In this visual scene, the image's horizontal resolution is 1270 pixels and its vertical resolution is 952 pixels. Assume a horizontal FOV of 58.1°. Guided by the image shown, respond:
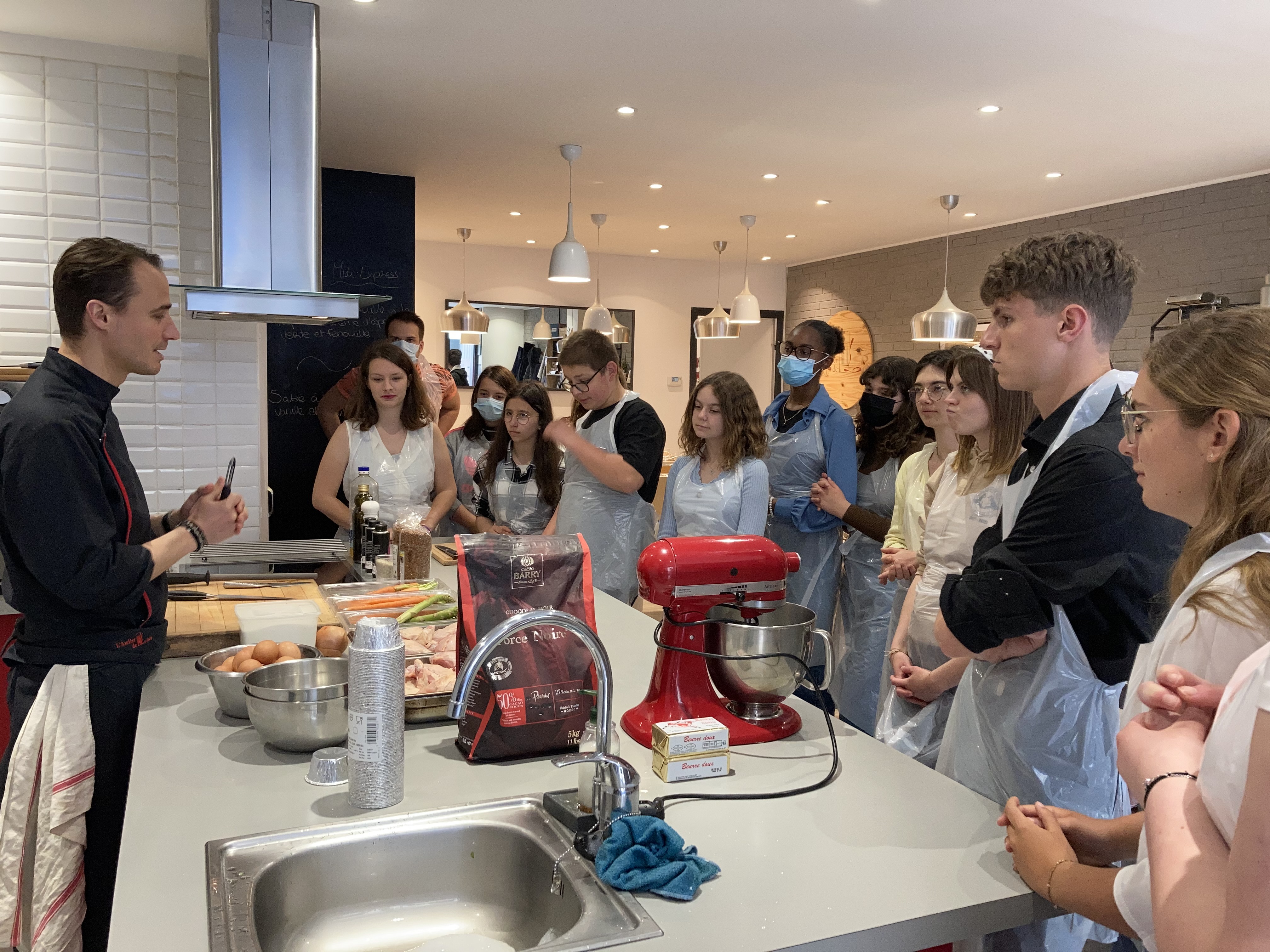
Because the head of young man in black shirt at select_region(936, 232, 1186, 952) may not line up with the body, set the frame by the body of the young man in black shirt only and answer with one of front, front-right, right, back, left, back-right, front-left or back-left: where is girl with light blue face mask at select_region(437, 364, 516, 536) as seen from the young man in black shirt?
front-right

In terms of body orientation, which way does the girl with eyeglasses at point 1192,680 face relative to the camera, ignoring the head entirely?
to the viewer's left

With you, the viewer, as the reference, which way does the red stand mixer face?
facing to the right of the viewer

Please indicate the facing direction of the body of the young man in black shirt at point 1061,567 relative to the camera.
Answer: to the viewer's left

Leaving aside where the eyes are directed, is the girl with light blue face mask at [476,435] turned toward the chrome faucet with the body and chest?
yes

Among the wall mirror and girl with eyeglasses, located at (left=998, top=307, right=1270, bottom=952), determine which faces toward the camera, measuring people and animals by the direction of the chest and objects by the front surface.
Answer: the wall mirror

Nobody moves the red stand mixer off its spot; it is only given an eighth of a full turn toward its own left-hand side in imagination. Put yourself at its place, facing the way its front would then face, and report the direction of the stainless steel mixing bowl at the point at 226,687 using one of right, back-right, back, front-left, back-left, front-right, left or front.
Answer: back-left

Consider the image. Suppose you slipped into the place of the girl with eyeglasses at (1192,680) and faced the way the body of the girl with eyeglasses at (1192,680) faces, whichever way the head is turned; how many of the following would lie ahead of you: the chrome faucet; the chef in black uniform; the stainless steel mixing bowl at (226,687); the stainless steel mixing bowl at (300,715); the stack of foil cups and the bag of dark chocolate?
6

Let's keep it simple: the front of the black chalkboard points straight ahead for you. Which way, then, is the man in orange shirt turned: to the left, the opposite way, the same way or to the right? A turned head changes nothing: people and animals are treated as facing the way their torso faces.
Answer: the same way

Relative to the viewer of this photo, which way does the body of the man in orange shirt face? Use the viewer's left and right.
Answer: facing the viewer

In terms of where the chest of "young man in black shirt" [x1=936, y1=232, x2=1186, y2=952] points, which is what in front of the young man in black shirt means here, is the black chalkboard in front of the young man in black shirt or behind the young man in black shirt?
in front

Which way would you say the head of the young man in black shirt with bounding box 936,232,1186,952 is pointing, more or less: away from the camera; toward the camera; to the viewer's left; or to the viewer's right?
to the viewer's left

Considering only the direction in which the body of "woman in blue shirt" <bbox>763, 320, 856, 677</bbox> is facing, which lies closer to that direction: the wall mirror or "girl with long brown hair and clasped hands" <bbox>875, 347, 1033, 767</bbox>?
the girl with long brown hair and clasped hands

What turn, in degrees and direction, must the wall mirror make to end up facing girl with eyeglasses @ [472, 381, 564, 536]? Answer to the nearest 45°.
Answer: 0° — it already faces them

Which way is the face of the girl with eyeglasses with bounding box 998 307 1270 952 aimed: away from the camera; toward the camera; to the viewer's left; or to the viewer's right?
to the viewer's left

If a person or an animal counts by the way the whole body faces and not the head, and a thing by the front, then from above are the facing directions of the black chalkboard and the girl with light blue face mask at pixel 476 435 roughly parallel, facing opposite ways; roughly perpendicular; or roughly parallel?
roughly parallel

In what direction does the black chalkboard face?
toward the camera

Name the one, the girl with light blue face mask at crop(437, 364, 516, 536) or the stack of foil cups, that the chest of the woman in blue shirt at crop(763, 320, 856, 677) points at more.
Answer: the stack of foil cups

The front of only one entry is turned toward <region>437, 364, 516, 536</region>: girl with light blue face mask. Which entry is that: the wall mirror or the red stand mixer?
the wall mirror

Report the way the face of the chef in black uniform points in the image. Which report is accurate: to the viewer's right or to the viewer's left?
to the viewer's right

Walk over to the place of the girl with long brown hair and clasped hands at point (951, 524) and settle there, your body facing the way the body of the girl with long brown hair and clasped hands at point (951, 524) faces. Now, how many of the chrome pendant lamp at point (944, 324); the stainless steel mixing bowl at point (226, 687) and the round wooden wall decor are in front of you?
1

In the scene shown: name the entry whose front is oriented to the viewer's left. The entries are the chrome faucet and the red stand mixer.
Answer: the chrome faucet
